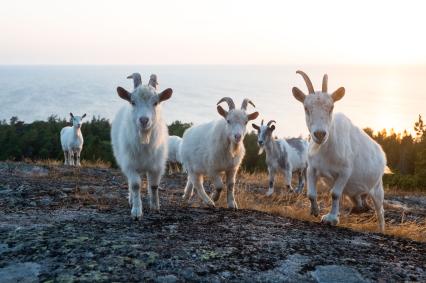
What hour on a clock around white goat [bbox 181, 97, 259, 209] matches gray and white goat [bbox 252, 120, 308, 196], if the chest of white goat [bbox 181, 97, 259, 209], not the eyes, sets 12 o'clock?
gray and white goat [bbox 252, 120, 308, 196] is roughly at 8 o'clock from white goat [bbox 181, 97, 259, 209].

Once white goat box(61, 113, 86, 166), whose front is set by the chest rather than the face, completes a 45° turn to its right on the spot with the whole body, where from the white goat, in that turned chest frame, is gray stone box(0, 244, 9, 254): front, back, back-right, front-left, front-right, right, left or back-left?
front

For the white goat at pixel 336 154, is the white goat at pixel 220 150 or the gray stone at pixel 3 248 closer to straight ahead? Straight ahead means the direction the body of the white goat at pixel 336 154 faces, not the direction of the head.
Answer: the gray stone

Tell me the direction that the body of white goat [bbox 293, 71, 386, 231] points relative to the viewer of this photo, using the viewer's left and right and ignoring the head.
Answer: facing the viewer and to the left of the viewer

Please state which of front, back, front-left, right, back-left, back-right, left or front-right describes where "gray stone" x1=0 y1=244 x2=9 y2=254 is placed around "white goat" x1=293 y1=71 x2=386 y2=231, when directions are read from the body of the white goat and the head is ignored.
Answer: front

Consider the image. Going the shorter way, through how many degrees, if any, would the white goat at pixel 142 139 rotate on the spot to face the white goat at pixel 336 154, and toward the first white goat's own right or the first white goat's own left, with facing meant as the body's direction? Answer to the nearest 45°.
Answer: approximately 90° to the first white goat's own left

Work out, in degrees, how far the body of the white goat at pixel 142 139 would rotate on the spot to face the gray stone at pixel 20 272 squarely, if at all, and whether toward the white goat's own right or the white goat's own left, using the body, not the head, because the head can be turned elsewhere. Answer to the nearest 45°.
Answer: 0° — it already faces it

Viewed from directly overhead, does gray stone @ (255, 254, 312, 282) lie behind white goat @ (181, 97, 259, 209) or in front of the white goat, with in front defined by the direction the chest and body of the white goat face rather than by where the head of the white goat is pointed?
in front

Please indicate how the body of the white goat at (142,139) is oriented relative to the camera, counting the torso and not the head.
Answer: toward the camera

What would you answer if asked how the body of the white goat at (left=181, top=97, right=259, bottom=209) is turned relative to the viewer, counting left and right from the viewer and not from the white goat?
facing the viewer and to the right of the viewer

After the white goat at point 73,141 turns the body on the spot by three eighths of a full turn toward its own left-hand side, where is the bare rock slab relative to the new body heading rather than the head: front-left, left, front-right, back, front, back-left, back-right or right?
back
